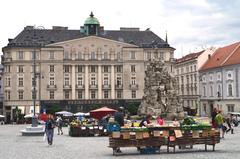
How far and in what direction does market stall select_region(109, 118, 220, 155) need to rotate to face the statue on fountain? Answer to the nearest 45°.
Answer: approximately 180°

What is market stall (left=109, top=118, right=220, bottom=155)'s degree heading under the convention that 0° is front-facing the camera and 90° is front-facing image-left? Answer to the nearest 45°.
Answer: approximately 0°
